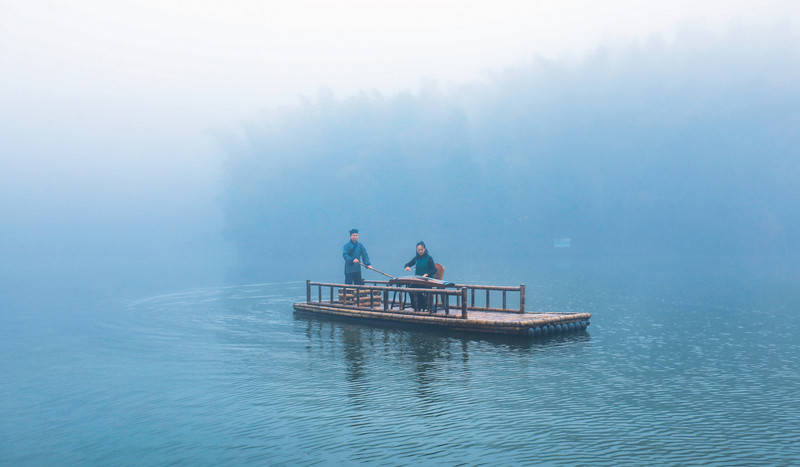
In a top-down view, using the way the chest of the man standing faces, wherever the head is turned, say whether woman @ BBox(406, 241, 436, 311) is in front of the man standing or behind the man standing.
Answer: in front

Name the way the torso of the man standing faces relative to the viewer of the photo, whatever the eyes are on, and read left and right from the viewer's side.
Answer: facing the viewer and to the right of the viewer

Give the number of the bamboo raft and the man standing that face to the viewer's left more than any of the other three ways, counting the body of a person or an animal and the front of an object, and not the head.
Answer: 0
